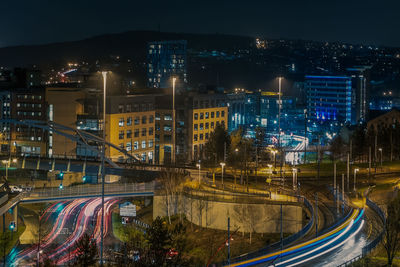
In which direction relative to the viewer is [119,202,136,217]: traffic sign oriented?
toward the camera

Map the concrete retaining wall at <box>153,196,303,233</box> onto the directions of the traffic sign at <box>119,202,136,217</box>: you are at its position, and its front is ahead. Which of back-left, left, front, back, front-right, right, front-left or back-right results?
front-left

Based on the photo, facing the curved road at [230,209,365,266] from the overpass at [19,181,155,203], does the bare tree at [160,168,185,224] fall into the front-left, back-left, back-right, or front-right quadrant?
front-left

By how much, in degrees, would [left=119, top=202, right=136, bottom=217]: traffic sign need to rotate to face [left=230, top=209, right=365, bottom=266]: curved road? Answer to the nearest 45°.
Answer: approximately 45° to its left

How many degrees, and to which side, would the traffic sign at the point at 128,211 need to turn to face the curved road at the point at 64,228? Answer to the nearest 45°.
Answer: approximately 90° to its right

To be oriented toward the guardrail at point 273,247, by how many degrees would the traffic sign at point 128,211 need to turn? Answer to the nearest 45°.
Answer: approximately 45° to its left

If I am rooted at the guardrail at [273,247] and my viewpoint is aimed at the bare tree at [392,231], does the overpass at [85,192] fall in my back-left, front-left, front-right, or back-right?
back-left

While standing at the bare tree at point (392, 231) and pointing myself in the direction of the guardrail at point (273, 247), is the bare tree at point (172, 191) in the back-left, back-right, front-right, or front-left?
front-right

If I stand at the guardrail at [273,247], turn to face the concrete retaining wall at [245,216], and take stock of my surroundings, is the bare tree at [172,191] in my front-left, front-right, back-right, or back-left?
front-left
